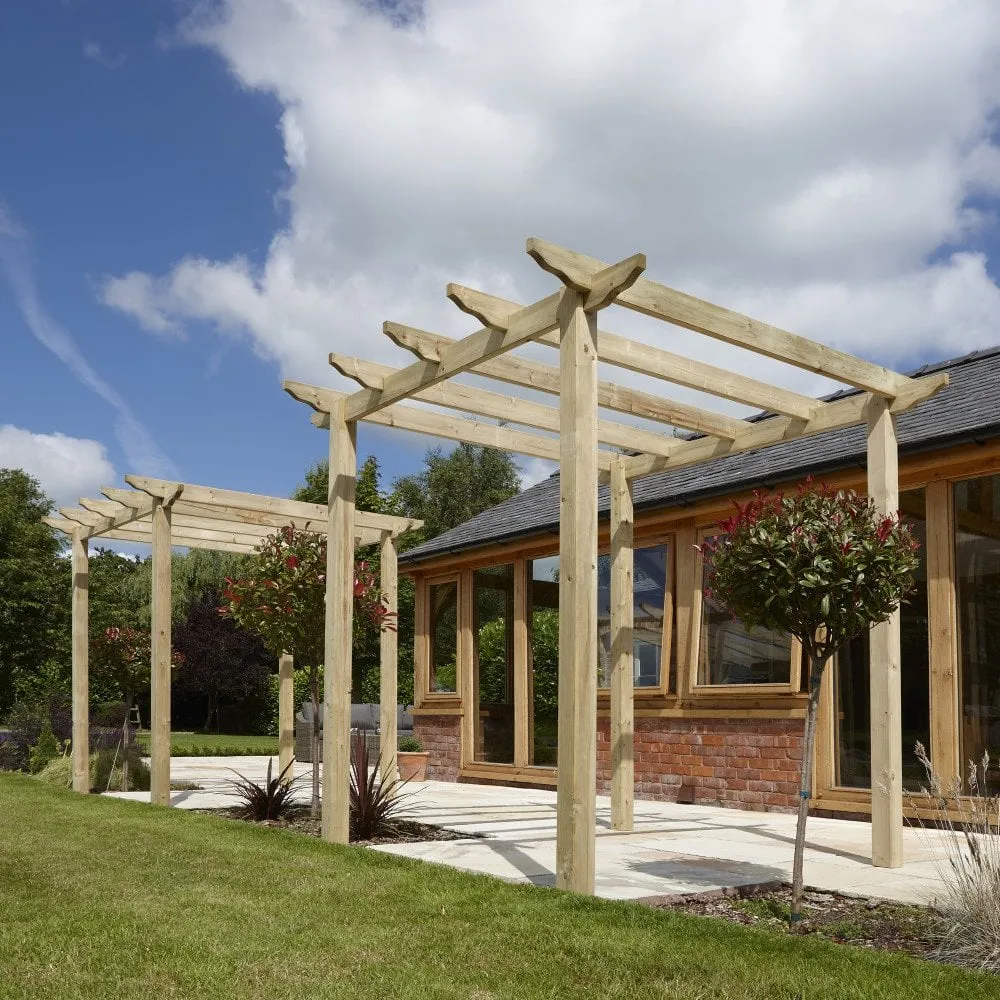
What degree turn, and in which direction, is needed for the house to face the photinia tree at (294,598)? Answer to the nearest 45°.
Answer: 0° — it already faces it

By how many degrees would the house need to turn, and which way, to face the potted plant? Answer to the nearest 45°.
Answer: approximately 90° to its right

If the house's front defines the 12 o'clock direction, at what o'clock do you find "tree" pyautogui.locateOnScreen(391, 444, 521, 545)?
The tree is roughly at 4 o'clock from the house.

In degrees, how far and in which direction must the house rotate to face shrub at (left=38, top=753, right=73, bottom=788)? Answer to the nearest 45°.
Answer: approximately 45° to its right

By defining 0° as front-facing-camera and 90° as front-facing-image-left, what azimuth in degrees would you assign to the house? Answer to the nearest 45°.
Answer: approximately 45°

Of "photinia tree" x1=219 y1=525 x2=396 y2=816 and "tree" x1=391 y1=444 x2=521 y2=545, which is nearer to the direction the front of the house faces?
the photinia tree

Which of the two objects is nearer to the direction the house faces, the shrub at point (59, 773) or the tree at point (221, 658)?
the shrub

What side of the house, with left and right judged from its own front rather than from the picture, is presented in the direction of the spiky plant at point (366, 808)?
front

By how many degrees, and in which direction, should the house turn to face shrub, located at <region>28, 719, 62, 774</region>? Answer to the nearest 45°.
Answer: approximately 45° to its right

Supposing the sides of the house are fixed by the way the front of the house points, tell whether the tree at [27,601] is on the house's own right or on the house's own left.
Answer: on the house's own right

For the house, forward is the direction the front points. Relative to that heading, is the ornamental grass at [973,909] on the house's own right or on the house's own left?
on the house's own left
